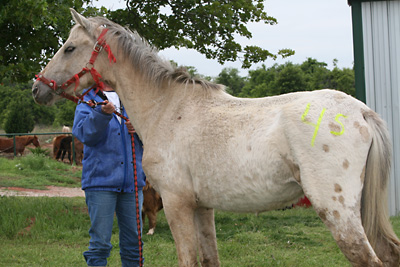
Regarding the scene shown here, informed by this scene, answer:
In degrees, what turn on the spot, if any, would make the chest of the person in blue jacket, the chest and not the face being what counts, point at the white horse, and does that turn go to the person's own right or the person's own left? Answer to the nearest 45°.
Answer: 0° — they already face it

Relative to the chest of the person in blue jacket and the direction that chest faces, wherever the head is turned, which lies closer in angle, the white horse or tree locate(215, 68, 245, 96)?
the white horse

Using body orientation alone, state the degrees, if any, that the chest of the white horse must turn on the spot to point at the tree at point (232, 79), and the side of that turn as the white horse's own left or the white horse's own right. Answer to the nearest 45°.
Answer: approximately 90° to the white horse's own right

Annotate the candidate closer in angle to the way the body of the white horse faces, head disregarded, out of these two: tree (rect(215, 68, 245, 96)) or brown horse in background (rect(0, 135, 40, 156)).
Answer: the brown horse in background

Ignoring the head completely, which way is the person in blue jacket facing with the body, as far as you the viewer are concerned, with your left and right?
facing the viewer and to the right of the viewer

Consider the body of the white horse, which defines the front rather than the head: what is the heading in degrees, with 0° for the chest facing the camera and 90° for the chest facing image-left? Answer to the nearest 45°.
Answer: approximately 90°

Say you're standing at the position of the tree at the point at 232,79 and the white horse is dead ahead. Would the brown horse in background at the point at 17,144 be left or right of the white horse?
right

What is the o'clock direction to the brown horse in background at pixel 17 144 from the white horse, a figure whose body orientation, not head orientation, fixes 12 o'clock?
The brown horse in background is roughly at 2 o'clock from the white horse.

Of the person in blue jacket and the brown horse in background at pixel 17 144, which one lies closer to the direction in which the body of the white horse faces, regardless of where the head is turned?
the person in blue jacket

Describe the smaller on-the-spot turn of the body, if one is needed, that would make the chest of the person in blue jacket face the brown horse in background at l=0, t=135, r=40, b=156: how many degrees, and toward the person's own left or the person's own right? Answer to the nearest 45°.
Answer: approximately 135° to the person's own left

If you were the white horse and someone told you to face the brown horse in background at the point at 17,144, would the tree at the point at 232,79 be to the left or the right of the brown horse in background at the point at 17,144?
right
